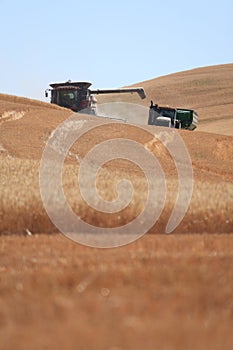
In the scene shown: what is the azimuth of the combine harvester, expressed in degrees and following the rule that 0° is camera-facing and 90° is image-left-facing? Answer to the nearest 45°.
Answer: approximately 45°

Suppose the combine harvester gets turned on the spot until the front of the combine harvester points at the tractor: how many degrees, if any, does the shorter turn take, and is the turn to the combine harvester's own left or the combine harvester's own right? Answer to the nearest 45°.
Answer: approximately 135° to the combine harvester's own left
